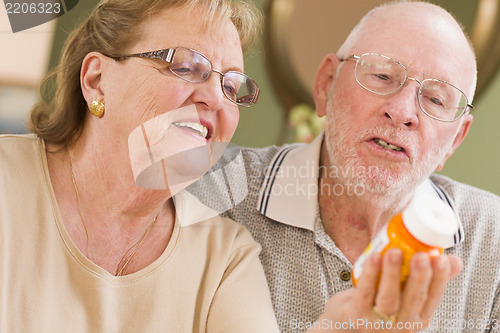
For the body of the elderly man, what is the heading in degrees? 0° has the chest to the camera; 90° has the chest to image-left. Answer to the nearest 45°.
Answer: approximately 0°

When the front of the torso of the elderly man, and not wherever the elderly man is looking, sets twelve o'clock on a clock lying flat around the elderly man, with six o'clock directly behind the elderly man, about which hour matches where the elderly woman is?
The elderly woman is roughly at 2 o'clock from the elderly man.

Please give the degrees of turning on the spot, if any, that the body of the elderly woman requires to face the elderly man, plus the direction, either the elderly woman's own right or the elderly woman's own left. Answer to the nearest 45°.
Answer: approximately 45° to the elderly woman's own left

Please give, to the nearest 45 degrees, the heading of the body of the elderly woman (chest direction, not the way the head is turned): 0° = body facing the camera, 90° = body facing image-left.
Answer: approximately 315°

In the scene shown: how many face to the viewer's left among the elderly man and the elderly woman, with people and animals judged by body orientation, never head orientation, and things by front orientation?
0
